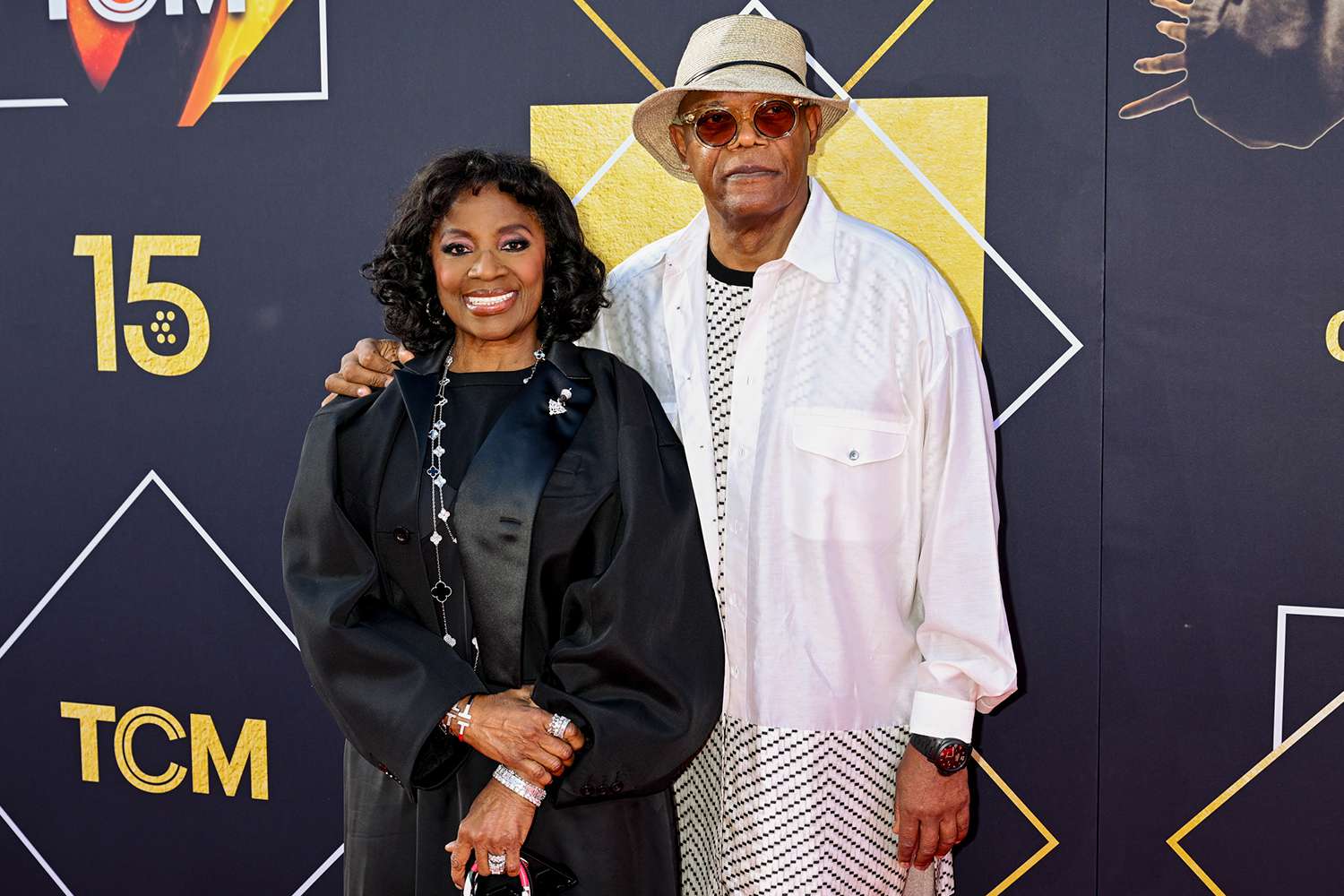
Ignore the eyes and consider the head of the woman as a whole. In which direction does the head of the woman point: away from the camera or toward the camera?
toward the camera

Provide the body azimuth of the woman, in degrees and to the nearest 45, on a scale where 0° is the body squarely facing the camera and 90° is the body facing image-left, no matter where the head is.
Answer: approximately 0°

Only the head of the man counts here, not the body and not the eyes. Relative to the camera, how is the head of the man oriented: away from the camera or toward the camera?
toward the camera
